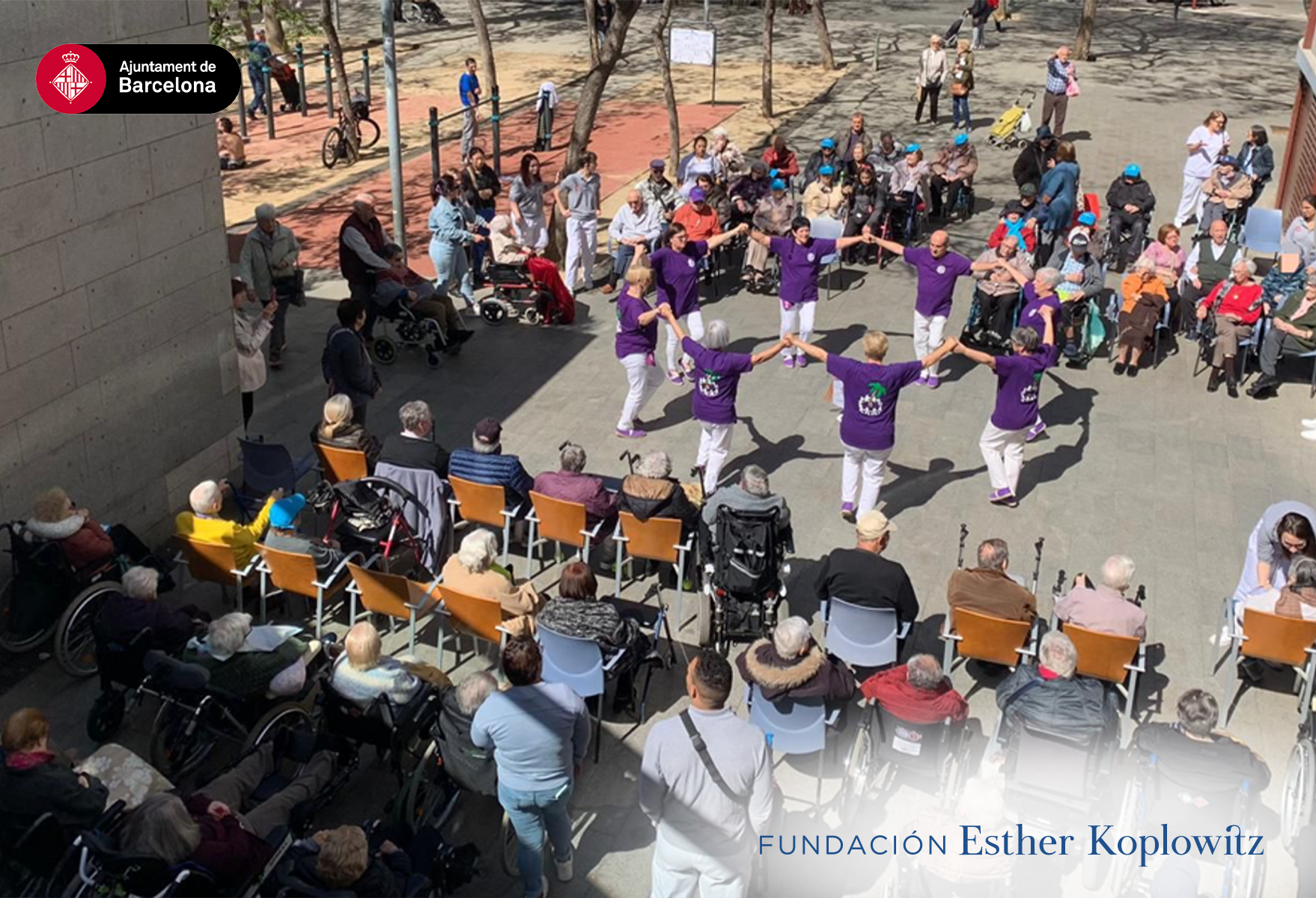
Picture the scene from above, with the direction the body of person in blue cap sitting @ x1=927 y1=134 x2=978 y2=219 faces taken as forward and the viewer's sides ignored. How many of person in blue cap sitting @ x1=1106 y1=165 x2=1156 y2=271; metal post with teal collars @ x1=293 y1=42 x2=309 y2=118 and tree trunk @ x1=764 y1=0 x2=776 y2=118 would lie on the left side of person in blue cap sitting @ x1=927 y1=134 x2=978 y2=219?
1

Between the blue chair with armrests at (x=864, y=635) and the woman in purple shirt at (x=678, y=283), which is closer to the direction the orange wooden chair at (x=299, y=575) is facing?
the woman in purple shirt

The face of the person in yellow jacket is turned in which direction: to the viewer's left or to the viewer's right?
to the viewer's right

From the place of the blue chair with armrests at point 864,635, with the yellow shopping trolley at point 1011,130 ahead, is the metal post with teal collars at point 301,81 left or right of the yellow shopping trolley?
left

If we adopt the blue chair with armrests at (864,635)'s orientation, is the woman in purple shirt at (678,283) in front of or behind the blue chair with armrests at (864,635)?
in front

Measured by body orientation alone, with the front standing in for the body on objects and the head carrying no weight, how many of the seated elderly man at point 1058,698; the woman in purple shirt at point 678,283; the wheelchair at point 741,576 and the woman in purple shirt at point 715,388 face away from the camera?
3

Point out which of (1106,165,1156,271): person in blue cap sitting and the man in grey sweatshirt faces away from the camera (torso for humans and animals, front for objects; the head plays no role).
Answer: the man in grey sweatshirt

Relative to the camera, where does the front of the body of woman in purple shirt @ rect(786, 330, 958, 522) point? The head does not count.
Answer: away from the camera

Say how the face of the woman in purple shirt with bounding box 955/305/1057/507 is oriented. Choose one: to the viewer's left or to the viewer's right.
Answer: to the viewer's left

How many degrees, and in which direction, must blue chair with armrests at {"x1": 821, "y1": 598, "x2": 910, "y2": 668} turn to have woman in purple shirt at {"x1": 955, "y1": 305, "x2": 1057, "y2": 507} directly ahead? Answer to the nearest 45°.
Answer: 0° — it already faces them

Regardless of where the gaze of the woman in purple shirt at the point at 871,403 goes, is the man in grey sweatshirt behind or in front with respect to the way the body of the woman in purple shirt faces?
behind

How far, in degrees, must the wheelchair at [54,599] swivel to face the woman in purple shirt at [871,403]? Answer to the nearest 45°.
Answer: approximately 45° to its right

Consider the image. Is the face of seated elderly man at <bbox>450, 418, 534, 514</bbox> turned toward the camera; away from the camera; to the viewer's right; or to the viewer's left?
away from the camera

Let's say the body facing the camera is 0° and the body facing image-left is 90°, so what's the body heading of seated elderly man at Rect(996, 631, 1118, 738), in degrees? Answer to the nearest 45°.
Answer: approximately 180°

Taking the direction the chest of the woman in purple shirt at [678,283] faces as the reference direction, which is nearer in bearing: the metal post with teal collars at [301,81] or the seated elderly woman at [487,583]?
the seated elderly woman

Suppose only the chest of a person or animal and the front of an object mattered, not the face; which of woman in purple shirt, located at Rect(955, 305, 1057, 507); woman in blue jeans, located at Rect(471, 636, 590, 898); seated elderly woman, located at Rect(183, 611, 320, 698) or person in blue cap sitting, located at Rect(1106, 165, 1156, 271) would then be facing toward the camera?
the person in blue cap sitting

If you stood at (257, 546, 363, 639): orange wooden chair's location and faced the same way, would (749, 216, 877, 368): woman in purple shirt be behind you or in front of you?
in front
